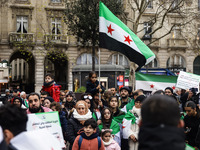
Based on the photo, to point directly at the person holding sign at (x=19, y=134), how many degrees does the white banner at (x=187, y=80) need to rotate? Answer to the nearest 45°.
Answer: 0° — it already faces them

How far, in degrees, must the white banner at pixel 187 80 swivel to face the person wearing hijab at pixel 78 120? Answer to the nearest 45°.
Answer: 0° — it already faces them

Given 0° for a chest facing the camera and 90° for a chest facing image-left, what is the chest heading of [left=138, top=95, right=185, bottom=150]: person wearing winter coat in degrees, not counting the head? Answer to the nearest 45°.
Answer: approximately 180°

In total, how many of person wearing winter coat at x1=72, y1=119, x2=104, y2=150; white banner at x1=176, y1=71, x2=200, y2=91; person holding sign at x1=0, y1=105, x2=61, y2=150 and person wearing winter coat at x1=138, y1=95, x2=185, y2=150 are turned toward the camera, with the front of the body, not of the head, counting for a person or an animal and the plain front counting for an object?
2

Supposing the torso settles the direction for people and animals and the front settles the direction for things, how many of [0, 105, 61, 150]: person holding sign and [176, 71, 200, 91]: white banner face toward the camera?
1

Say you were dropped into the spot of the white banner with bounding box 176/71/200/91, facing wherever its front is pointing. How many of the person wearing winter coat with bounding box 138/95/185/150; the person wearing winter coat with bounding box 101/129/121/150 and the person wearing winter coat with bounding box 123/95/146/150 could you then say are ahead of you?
3

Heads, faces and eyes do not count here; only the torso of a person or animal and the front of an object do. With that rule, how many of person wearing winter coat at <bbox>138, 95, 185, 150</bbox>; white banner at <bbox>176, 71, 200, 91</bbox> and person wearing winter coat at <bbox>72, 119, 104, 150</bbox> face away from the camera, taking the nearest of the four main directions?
1

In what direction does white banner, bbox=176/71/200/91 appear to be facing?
toward the camera

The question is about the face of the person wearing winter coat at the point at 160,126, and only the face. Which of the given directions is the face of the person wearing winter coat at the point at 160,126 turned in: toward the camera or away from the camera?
away from the camera

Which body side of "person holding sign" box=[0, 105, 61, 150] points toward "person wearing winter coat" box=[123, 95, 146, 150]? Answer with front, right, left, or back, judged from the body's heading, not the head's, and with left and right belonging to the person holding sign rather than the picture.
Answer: right

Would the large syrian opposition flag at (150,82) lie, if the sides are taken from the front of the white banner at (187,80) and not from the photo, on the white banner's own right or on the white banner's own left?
on the white banner's own right
